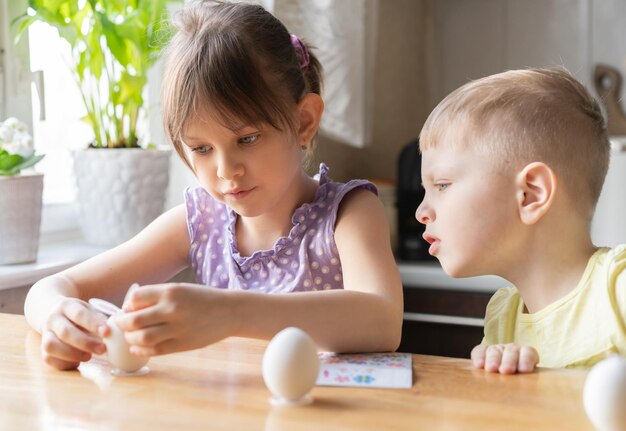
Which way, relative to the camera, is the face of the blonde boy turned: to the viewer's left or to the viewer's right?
to the viewer's left

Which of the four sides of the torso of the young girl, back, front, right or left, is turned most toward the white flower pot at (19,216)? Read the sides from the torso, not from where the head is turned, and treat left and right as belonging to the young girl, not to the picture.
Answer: right

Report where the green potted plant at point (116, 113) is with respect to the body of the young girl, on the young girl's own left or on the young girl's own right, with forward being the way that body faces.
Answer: on the young girl's own right

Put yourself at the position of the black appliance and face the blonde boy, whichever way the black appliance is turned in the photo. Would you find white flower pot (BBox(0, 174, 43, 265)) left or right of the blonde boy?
right

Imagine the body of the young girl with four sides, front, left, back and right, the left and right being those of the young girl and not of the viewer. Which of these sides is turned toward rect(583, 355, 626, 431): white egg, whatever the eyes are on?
left

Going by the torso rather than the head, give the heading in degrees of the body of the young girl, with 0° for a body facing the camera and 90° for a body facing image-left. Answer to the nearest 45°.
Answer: approximately 45°

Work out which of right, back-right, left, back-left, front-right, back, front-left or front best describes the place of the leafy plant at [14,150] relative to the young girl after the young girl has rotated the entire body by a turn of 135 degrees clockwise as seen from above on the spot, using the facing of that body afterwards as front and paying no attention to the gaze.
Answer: front-left
